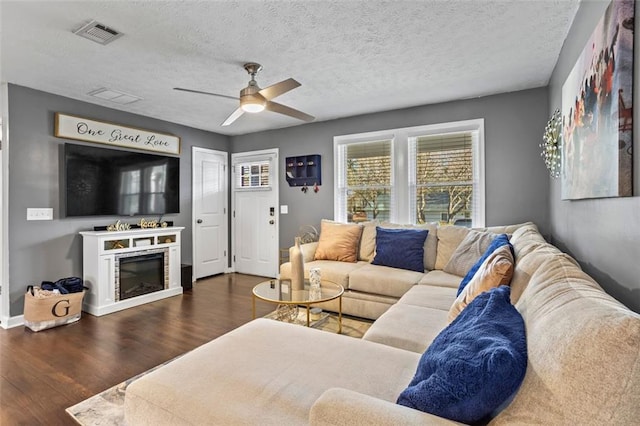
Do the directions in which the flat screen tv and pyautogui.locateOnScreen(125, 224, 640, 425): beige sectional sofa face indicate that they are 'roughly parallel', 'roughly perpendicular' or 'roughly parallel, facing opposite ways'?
roughly parallel, facing opposite ways

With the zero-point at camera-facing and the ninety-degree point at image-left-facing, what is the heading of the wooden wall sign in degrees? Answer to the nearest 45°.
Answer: approximately 315°

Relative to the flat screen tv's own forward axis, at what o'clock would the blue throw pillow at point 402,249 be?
The blue throw pillow is roughly at 12 o'clock from the flat screen tv.

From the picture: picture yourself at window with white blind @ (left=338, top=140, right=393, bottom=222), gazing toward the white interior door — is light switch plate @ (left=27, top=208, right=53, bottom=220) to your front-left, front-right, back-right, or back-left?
front-left

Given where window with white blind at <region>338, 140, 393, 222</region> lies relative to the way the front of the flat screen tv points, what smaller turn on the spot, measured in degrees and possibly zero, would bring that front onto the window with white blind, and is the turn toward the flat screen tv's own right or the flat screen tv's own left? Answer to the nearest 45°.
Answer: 0° — it already faces it

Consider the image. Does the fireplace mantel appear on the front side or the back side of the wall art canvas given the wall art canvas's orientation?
on the front side

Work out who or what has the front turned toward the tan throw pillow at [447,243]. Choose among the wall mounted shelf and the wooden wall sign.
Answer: the wooden wall sign

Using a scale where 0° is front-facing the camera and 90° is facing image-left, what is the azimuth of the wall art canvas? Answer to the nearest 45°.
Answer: approximately 90°

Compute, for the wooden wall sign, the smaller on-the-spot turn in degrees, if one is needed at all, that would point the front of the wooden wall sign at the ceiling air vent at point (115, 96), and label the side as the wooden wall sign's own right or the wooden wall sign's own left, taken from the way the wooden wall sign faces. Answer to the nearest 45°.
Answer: approximately 45° to the wooden wall sign's own right

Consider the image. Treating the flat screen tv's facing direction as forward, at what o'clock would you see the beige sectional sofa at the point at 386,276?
The beige sectional sofa is roughly at 12 o'clock from the flat screen tv.

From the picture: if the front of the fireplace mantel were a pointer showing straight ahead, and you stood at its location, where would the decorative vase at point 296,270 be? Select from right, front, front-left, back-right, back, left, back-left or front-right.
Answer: front

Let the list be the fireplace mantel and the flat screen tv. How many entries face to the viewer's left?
0

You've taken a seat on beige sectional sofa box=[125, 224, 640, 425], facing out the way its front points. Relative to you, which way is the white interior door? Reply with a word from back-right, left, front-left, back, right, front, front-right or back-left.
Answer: front-right

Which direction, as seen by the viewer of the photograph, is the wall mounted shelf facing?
facing the viewer and to the left of the viewer

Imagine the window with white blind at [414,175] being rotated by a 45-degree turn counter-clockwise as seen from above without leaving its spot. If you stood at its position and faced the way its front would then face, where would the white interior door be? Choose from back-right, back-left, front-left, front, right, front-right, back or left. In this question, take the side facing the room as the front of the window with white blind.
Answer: right

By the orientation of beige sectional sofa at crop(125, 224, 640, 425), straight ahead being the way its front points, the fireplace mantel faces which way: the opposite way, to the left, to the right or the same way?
the opposite way

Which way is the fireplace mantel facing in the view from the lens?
facing the viewer and to the right of the viewer

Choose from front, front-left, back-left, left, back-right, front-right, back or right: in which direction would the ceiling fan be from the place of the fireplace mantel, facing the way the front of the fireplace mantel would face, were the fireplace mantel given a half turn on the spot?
back

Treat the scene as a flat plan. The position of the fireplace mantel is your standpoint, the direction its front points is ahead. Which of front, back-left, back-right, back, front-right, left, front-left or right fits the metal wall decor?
front
